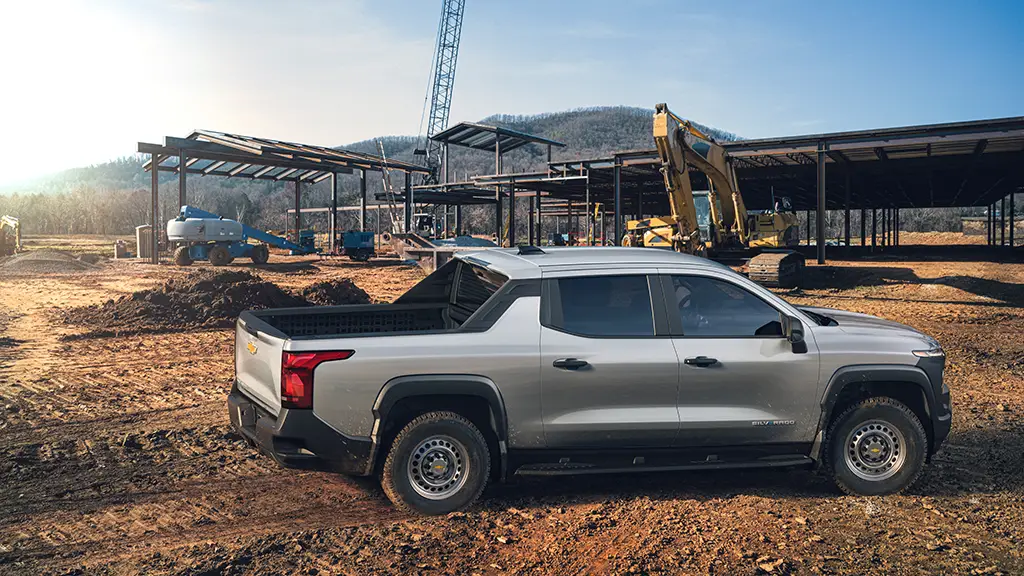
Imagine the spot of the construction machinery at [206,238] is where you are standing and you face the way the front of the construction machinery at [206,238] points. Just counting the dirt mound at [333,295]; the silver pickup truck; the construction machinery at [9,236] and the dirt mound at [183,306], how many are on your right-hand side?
3

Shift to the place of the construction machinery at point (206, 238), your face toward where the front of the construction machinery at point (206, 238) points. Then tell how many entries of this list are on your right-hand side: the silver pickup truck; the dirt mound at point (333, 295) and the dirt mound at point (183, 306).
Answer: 3

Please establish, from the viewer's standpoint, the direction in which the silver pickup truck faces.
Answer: facing to the right of the viewer

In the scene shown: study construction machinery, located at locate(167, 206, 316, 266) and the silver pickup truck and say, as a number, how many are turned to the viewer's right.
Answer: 2

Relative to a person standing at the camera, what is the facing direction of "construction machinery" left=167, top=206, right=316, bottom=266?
facing to the right of the viewer

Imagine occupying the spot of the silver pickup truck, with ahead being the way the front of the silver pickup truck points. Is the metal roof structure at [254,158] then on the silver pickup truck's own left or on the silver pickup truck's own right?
on the silver pickup truck's own left

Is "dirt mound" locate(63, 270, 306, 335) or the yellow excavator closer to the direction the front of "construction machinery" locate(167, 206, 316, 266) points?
the yellow excavator
